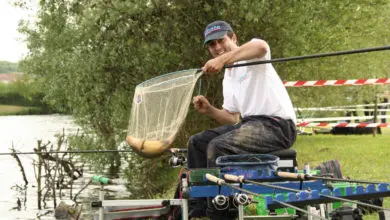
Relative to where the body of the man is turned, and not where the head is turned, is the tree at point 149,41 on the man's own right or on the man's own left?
on the man's own right
